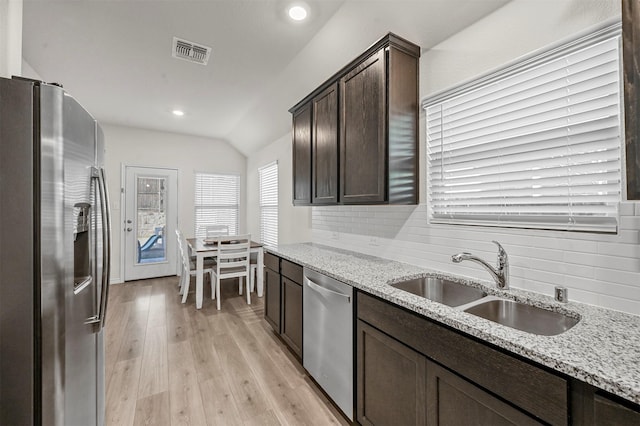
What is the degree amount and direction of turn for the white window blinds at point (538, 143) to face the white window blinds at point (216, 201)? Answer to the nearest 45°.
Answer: approximately 45° to its right

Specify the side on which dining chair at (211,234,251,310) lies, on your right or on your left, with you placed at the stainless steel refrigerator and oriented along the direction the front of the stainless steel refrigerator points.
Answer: on your left

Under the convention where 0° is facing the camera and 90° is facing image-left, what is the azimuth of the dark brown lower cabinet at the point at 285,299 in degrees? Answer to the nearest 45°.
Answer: approximately 45°

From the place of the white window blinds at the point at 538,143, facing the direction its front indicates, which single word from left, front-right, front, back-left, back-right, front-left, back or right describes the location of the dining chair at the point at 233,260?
front-right

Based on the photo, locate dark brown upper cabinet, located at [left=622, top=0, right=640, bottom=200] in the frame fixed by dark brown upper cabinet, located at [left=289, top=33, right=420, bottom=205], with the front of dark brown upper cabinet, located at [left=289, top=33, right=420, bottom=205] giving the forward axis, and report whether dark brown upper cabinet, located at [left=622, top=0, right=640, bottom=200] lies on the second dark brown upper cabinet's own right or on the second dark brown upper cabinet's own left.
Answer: on the second dark brown upper cabinet's own left

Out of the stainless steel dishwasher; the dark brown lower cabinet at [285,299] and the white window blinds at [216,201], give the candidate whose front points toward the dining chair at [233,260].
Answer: the white window blinds

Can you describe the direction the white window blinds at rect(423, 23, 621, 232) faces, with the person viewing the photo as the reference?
facing the viewer and to the left of the viewer

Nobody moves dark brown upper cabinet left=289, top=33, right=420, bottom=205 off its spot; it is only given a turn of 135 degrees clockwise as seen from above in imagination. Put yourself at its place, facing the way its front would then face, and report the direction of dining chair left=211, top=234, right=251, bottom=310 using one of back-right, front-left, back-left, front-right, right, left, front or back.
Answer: front-left

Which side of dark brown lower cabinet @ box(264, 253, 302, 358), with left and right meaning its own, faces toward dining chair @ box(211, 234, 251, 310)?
right
